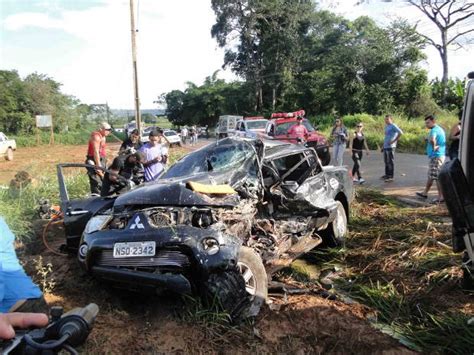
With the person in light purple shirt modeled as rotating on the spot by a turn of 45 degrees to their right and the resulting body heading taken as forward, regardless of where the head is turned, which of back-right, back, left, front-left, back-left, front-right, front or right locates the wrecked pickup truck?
front-left

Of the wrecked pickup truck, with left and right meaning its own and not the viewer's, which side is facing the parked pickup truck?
right

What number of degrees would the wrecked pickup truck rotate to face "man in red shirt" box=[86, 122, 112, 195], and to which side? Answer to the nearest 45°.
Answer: approximately 90° to its right

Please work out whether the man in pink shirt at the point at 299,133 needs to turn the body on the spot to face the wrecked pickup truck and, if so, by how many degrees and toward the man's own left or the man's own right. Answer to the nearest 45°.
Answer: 0° — they already face it

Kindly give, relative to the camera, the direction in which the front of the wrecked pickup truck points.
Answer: facing the viewer and to the left of the viewer

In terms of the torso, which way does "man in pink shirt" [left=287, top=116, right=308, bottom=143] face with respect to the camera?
toward the camera

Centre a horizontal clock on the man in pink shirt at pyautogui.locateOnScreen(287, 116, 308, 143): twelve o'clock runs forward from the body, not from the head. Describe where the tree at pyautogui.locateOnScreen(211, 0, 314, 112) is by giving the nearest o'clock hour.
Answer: The tree is roughly at 6 o'clock from the man in pink shirt.

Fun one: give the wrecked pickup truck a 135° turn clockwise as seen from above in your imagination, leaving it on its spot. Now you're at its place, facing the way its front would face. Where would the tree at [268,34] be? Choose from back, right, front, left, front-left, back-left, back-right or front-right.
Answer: front

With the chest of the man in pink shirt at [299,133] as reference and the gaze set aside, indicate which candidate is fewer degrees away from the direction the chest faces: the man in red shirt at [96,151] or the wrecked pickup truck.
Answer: the wrecked pickup truck

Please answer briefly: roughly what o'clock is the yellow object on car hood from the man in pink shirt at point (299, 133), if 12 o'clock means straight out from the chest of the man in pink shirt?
The yellow object on car hood is roughly at 12 o'clock from the man in pink shirt.
